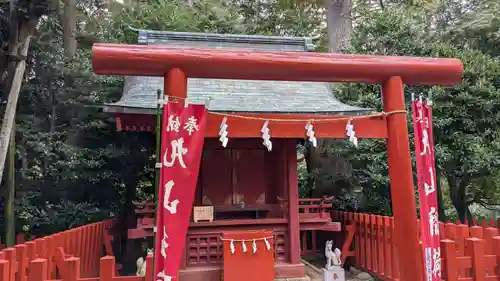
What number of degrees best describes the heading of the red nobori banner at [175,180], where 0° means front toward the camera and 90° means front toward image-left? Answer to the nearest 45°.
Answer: approximately 0°

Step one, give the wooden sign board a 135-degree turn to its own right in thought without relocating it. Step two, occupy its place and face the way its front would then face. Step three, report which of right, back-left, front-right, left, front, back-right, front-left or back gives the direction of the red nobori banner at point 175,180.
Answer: back-left

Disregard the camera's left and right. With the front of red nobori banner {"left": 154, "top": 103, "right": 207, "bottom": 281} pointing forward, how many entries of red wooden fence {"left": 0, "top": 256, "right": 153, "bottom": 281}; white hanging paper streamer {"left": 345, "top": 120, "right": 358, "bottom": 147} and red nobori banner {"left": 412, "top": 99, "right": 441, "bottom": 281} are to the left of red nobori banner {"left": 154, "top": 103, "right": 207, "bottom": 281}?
2

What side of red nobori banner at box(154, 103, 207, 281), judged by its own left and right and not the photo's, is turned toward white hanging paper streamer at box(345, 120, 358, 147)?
left

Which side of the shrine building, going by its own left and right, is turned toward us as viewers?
front

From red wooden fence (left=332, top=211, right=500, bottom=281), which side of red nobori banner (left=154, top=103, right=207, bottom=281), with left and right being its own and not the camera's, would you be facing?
left

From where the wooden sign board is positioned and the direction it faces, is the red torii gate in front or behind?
in front

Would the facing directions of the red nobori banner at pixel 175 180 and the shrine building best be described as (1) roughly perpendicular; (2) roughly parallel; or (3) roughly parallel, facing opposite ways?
roughly parallel

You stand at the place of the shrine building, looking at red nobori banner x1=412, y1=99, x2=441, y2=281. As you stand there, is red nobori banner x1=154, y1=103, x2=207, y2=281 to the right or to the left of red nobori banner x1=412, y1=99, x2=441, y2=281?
right

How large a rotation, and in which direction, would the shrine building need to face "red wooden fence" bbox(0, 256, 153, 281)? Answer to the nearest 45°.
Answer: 0° — it already faces it

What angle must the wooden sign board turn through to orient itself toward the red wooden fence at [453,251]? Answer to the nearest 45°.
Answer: approximately 45° to its left

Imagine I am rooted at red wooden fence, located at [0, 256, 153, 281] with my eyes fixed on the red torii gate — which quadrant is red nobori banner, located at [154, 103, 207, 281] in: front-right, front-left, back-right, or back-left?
front-right

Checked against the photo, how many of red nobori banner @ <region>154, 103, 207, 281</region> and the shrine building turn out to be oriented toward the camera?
2

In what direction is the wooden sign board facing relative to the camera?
toward the camera
